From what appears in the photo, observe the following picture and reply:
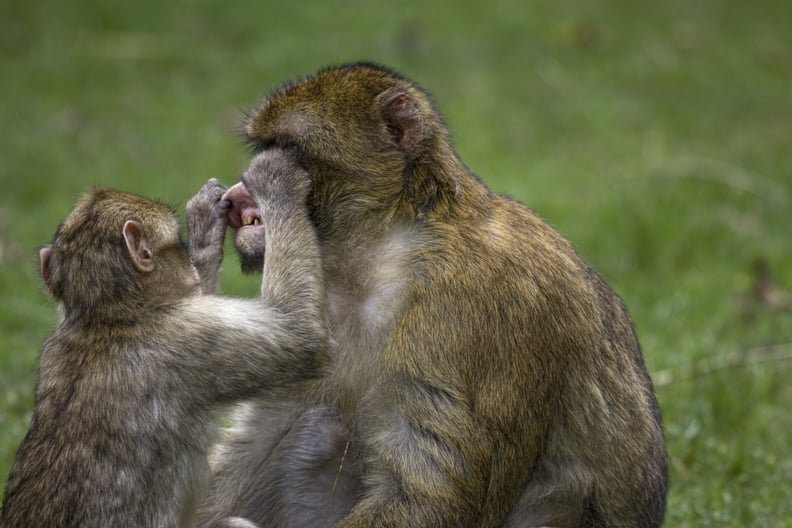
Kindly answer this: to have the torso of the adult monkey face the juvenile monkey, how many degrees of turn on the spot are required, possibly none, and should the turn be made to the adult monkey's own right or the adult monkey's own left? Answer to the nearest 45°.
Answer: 0° — it already faces it

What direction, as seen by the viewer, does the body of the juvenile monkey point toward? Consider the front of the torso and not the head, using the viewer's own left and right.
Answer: facing away from the viewer and to the right of the viewer

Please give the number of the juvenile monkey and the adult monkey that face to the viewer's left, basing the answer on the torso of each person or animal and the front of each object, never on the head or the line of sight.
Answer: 1

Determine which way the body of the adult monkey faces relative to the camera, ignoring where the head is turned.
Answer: to the viewer's left
